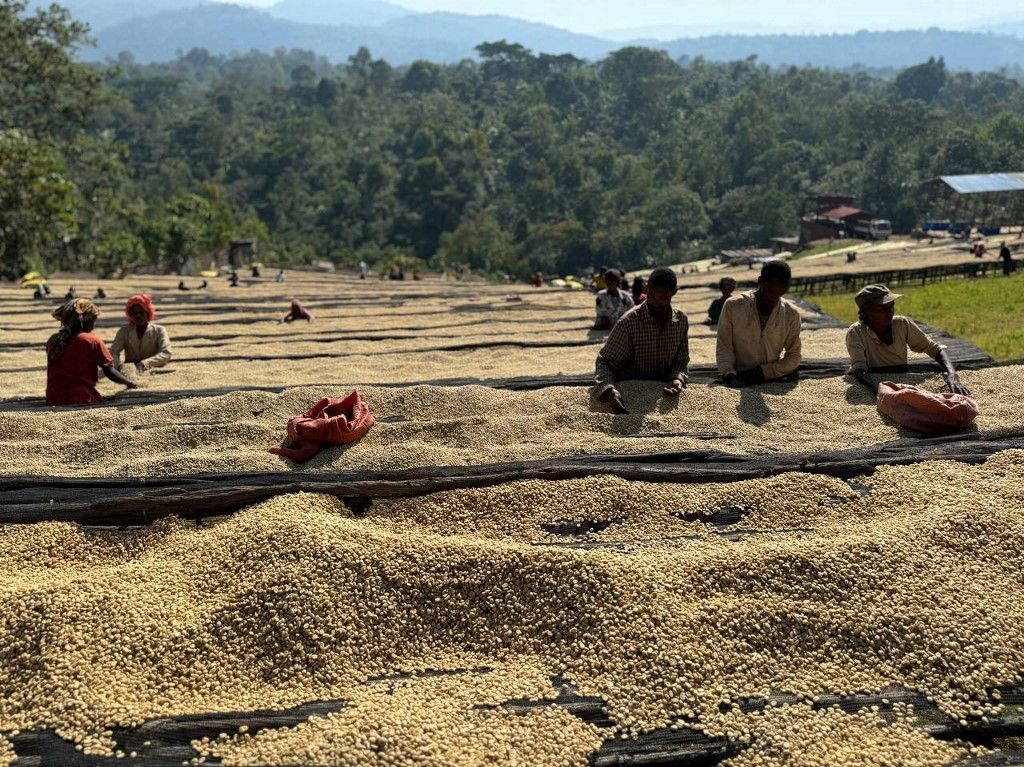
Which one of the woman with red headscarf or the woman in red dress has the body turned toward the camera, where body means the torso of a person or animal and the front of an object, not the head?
the woman with red headscarf

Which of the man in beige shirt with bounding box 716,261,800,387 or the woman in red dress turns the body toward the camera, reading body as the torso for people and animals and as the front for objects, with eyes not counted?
the man in beige shirt

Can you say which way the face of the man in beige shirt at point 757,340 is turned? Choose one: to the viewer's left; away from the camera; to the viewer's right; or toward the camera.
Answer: toward the camera

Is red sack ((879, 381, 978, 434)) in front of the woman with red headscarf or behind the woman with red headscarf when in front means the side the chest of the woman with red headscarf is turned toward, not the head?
in front

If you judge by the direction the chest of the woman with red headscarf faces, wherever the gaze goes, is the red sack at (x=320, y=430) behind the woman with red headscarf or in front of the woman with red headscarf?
in front

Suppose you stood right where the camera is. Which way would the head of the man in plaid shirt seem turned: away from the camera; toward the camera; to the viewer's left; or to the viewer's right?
toward the camera

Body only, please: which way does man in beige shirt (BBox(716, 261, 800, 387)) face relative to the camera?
toward the camera

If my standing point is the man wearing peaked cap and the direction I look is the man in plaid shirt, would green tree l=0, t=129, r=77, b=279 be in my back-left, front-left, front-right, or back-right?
front-right

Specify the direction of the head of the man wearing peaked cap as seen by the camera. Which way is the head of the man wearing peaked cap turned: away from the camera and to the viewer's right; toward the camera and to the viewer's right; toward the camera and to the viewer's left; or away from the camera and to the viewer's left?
toward the camera and to the viewer's right

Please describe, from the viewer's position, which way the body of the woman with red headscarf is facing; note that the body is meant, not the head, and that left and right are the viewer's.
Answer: facing the viewer

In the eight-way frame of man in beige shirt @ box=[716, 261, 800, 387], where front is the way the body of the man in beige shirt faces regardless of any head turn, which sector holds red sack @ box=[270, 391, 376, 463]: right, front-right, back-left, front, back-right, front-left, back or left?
front-right

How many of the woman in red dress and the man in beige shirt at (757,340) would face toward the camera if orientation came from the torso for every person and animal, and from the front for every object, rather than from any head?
1

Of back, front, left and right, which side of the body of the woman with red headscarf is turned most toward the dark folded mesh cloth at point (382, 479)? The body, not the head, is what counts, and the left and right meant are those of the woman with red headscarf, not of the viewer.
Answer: front
